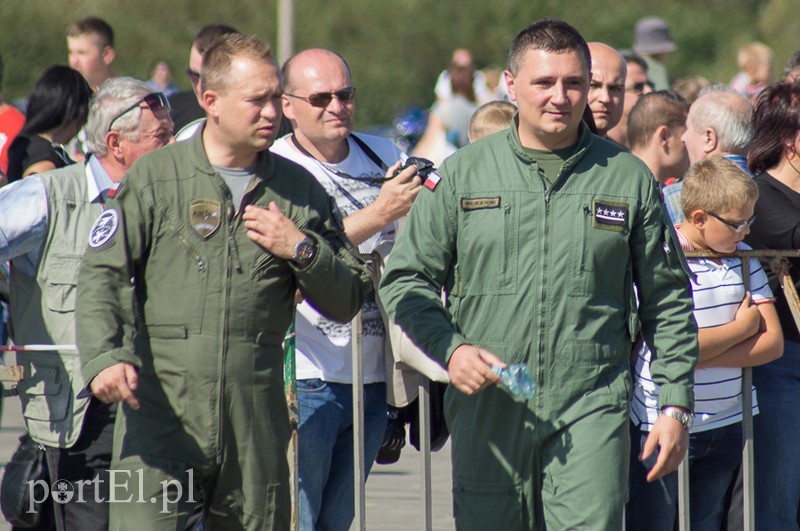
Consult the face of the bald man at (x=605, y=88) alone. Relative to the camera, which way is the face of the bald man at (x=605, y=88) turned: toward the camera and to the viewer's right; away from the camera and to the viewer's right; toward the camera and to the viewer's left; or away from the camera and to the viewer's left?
toward the camera and to the viewer's left

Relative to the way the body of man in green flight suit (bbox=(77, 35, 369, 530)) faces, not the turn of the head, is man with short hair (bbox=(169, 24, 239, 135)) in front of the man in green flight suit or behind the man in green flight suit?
behind

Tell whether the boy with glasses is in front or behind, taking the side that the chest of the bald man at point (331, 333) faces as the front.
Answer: in front

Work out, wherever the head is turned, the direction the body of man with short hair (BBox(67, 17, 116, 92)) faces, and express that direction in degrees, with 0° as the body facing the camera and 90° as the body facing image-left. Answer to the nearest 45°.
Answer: approximately 45°

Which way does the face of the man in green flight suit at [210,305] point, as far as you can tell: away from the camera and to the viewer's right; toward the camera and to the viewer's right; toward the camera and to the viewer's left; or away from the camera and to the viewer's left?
toward the camera and to the viewer's right
